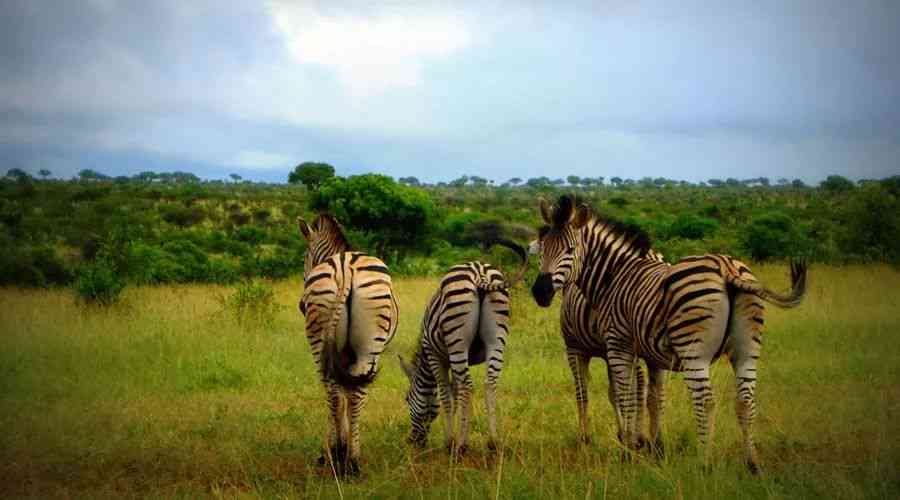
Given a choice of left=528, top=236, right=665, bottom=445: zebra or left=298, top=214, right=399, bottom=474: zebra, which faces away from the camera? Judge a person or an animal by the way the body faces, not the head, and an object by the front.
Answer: left=298, top=214, right=399, bottom=474: zebra

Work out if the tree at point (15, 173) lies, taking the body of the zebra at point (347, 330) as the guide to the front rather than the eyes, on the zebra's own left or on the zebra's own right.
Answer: on the zebra's own left

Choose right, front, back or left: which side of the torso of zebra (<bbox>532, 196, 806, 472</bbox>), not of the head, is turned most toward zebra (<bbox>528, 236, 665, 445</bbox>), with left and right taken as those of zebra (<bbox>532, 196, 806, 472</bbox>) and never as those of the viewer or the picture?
front

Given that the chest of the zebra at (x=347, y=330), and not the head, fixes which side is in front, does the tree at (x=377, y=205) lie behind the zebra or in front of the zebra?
in front

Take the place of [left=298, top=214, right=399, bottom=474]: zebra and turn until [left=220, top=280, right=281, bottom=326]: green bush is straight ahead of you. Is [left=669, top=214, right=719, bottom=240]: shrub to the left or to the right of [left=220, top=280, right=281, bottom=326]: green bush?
right

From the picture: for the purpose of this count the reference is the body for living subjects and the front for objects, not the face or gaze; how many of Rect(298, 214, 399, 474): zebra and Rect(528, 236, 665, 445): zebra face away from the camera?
1

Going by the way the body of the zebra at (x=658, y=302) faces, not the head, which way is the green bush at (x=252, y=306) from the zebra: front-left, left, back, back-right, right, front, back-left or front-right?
front

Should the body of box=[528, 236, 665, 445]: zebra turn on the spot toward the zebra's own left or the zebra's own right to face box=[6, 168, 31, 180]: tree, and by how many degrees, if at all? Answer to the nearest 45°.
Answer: approximately 90° to the zebra's own right

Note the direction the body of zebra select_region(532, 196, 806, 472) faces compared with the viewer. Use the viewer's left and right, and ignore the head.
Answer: facing away from the viewer and to the left of the viewer

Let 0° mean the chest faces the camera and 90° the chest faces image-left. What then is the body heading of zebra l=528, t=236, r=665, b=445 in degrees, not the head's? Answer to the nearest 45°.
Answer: approximately 90°

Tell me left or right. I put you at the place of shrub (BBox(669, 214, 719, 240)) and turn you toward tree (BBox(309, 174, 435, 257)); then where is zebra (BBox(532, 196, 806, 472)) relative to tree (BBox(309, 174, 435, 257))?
left

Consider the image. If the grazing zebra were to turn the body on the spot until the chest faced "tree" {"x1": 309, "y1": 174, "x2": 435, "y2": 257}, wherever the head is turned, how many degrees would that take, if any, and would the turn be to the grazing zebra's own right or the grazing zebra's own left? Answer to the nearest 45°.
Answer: approximately 45° to the grazing zebra's own right

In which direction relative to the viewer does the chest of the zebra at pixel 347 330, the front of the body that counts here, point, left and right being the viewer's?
facing away from the viewer

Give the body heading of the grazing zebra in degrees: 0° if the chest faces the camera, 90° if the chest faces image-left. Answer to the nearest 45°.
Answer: approximately 135°
